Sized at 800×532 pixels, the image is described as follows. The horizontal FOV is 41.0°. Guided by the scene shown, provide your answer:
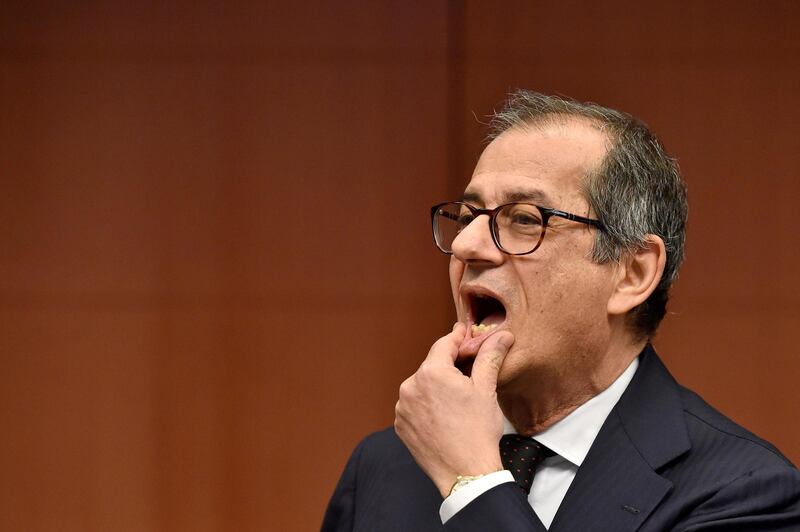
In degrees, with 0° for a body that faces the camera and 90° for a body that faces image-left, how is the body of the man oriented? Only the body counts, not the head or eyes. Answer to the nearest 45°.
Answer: approximately 45°

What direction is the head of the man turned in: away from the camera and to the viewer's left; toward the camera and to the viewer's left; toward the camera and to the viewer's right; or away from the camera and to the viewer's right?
toward the camera and to the viewer's left
